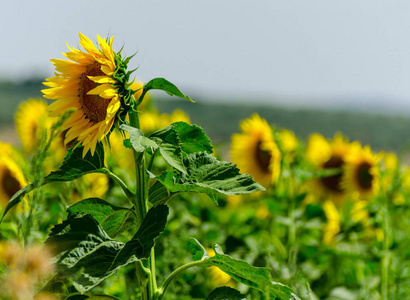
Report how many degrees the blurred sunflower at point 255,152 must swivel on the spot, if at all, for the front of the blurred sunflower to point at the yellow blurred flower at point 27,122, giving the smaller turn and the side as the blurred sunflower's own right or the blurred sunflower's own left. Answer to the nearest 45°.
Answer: approximately 45° to the blurred sunflower's own right

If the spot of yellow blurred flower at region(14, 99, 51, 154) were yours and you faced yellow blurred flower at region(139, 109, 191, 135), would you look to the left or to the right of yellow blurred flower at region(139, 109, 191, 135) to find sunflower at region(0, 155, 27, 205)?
right

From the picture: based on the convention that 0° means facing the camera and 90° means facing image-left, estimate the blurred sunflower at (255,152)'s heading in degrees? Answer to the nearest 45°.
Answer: approximately 45°
